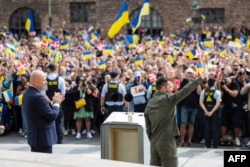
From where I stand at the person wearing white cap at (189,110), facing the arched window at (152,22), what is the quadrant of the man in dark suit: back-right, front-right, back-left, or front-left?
back-left

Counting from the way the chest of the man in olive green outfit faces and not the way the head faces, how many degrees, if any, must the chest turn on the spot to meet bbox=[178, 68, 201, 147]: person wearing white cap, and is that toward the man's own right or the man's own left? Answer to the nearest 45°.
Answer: approximately 45° to the man's own left

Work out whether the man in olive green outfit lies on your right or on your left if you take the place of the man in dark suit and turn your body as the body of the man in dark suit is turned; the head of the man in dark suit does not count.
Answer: on your right

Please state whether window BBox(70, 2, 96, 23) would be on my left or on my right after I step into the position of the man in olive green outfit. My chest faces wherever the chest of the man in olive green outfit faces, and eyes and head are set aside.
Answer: on my left

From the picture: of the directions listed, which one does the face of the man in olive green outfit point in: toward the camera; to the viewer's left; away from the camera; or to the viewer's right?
away from the camera
